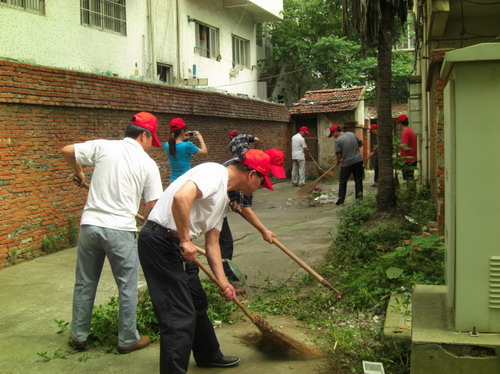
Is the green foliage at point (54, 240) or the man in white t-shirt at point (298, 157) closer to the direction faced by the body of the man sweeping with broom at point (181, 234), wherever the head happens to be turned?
the man in white t-shirt

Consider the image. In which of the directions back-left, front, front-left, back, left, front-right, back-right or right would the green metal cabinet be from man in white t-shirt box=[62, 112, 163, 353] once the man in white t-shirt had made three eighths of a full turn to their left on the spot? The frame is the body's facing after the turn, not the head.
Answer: back-left

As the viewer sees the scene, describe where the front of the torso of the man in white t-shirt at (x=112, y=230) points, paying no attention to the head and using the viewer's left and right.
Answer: facing away from the viewer and to the right of the viewer

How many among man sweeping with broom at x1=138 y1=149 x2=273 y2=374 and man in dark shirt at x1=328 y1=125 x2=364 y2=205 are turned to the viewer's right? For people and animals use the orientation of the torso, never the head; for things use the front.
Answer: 1

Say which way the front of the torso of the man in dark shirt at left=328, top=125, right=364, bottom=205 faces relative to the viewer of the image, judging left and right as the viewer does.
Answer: facing away from the viewer and to the left of the viewer

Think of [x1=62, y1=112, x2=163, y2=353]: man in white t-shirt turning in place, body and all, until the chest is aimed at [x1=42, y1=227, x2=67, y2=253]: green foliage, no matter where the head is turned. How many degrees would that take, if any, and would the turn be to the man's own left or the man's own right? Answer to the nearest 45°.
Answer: approximately 45° to the man's own left

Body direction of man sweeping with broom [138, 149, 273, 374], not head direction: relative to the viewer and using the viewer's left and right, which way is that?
facing to the right of the viewer
